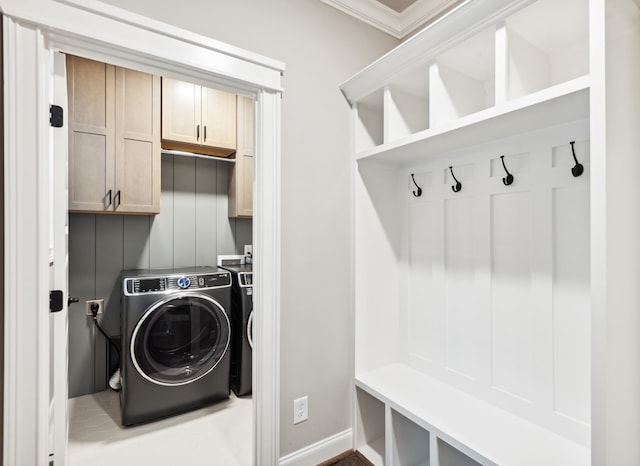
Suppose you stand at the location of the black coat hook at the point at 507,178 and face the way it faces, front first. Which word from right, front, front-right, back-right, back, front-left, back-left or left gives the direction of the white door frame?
front

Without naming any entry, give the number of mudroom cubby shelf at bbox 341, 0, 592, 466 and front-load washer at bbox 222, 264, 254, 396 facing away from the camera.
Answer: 0

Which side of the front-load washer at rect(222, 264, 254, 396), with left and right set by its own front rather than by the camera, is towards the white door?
right

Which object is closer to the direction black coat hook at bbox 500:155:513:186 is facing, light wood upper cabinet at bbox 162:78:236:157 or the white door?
the white door

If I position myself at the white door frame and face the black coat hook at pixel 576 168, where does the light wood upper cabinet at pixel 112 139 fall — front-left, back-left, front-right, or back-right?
back-left

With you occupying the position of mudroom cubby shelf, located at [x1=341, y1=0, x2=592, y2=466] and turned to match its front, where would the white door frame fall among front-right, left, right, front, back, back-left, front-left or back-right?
front

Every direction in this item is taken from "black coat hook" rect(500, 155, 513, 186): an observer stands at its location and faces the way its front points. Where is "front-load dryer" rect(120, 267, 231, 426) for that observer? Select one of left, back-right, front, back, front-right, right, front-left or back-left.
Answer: front-right

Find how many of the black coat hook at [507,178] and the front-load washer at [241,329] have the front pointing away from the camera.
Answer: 0

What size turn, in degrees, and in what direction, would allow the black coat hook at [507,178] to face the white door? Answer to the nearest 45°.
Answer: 0° — it already faces it

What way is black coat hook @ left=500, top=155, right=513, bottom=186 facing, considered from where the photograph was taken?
facing the viewer and to the left of the viewer

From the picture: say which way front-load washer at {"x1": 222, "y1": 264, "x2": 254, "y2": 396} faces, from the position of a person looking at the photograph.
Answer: facing the viewer and to the right of the viewer
